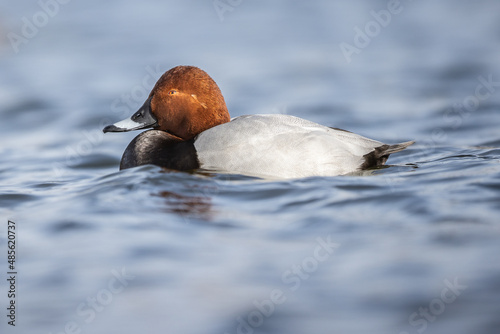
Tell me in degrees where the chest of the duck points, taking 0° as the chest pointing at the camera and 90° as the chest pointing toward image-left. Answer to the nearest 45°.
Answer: approximately 90°
